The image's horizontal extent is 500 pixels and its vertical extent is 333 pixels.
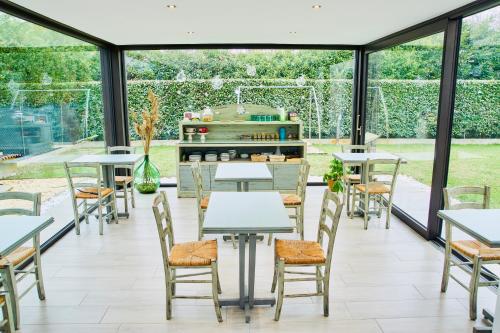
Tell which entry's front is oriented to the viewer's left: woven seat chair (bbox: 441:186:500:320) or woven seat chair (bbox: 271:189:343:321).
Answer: woven seat chair (bbox: 271:189:343:321)

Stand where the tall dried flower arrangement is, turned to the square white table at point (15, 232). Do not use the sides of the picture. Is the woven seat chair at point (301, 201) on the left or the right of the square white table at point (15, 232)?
left

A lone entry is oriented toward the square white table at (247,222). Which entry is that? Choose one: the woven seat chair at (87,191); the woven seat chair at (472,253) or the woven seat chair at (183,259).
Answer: the woven seat chair at (183,259)

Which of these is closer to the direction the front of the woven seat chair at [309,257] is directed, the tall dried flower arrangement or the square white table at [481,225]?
the tall dried flower arrangement

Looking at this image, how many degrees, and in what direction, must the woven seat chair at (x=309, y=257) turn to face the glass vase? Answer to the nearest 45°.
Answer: approximately 45° to its right

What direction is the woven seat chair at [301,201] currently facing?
to the viewer's left

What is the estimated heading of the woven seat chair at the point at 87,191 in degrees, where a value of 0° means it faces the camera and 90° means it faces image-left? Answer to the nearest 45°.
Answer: approximately 225°

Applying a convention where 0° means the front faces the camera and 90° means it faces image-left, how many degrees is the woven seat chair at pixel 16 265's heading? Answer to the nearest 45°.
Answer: approximately 45°
